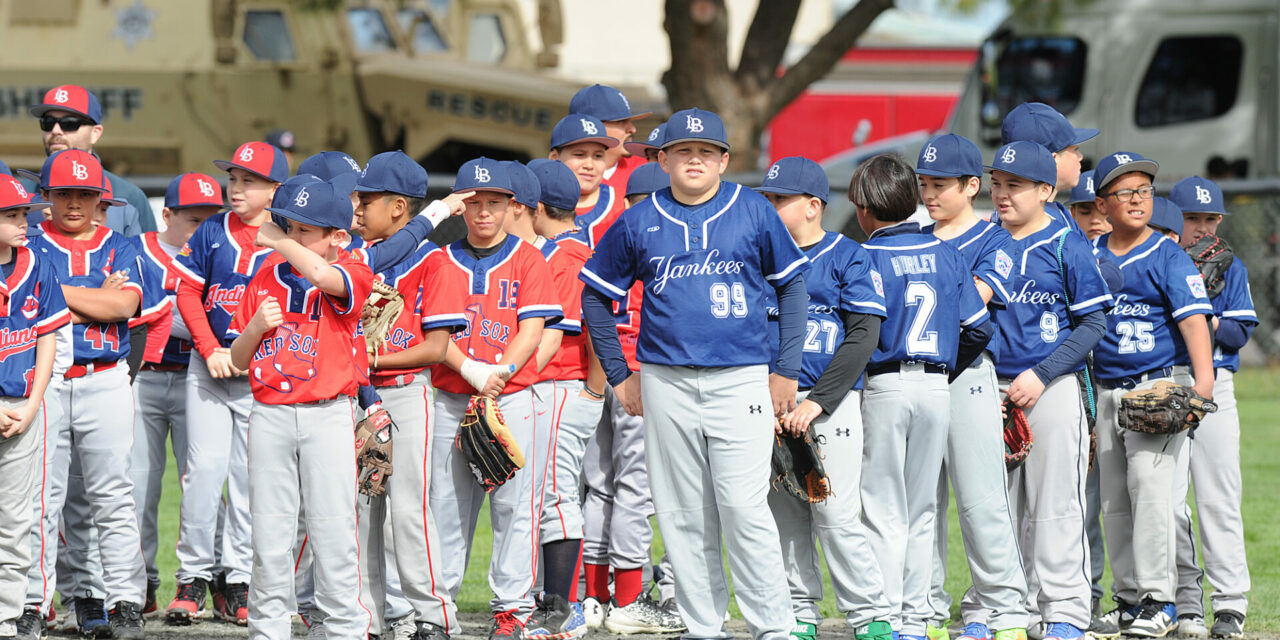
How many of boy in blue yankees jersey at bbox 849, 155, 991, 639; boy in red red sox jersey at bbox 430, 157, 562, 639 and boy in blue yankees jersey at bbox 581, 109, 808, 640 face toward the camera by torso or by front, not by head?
2

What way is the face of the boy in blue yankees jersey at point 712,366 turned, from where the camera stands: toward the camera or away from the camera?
toward the camera

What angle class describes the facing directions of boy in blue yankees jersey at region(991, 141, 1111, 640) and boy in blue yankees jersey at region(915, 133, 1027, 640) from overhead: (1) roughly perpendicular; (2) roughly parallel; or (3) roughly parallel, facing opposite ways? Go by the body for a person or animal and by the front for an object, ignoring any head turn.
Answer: roughly parallel

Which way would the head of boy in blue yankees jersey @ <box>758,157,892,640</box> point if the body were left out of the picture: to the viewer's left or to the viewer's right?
to the viewer's left

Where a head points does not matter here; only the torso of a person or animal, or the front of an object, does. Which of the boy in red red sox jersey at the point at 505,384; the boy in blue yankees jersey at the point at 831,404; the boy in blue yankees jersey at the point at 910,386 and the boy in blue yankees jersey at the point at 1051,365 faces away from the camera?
the boy in blue yankees jersey at the point at 910,386

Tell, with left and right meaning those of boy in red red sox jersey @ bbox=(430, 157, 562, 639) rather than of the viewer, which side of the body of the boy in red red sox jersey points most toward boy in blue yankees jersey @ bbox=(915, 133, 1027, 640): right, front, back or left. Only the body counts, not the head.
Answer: left

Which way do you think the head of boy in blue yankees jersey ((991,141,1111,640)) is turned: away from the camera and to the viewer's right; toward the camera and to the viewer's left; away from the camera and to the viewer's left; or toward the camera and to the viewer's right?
toward the camera and to the viewer's left

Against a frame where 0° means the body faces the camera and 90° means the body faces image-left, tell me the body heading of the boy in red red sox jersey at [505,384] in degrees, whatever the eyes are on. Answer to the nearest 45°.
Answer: approximately 0°

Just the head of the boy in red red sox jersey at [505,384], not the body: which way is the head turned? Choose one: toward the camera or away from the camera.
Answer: toward the camera

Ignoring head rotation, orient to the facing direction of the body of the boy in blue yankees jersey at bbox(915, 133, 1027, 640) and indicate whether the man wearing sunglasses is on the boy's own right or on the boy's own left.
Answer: on the boy's own right

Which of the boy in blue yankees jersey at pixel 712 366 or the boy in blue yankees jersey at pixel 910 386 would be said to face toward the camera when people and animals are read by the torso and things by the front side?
the boy in blue yankees jersey at pixel 712 366

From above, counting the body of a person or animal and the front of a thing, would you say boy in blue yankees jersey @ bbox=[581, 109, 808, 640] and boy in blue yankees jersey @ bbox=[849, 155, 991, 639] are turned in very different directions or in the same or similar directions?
very different directions

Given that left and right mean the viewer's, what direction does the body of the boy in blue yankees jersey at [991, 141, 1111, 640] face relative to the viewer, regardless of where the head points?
facing the viewer and to the left of the viewer

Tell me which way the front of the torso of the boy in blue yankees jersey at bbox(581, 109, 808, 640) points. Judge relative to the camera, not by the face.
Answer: toward the camera

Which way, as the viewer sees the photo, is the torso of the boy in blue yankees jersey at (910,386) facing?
away from the camera
